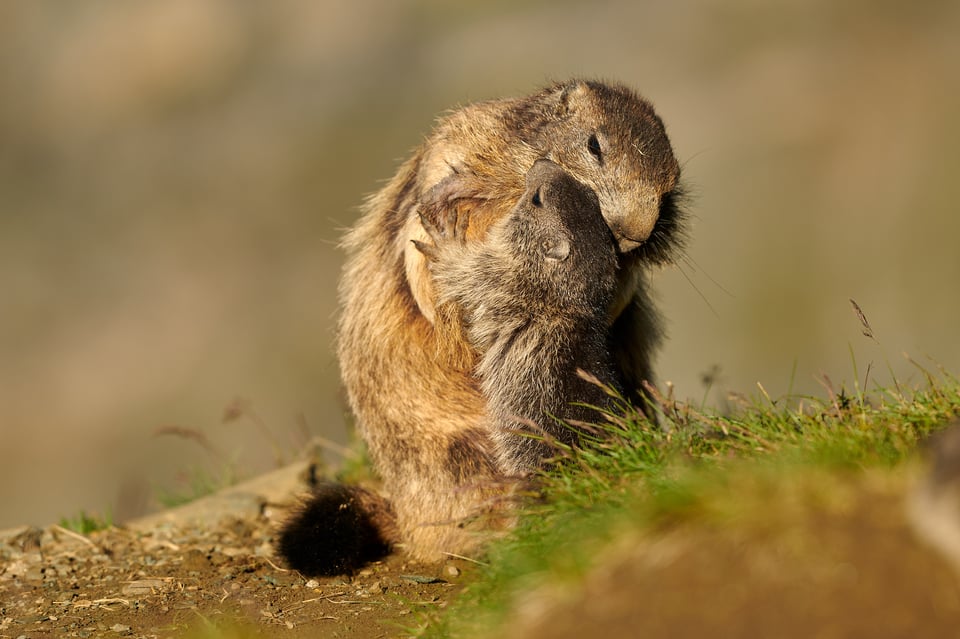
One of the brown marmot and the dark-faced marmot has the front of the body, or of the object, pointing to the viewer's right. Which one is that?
the brown marmot

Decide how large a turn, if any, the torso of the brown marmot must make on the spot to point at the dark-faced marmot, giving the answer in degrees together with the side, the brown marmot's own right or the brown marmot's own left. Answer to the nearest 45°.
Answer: approximately 45° to the brown marmot's own right

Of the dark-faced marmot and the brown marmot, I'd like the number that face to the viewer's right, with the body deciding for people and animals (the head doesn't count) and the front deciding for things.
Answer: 1

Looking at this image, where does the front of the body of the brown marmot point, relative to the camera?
to the viewer's right

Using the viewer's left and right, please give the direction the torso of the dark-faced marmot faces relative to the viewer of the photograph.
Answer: facing to the left of the viewer

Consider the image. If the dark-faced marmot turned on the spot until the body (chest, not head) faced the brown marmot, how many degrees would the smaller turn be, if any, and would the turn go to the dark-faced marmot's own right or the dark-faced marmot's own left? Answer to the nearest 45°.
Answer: approximately 45° to the dark-faced marmot's own right

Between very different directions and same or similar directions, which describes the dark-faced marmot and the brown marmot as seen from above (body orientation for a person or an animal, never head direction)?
very different directions
